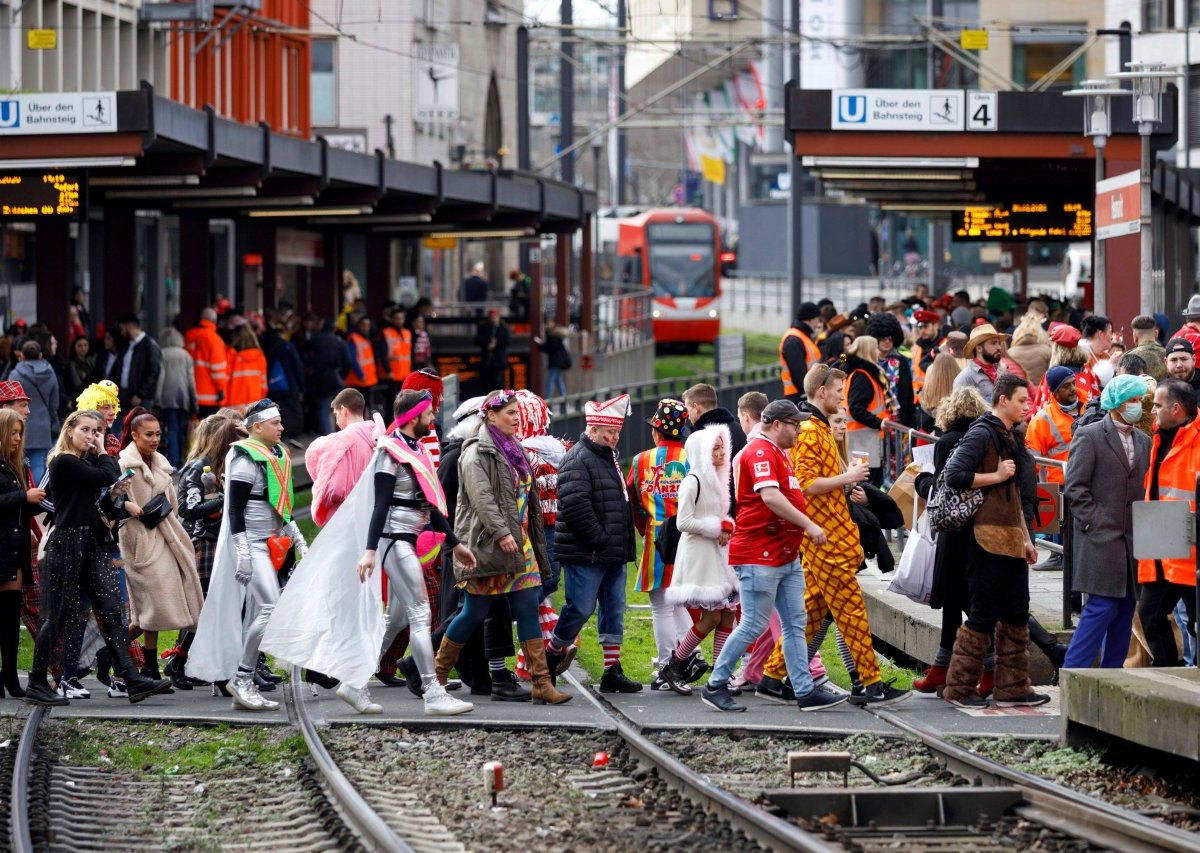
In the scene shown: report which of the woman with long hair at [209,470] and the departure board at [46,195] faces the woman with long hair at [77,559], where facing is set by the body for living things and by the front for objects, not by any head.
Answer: the departure board

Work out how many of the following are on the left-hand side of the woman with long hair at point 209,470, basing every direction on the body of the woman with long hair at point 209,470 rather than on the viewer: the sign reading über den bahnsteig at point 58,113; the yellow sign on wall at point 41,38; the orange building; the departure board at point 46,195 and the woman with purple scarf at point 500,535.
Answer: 4

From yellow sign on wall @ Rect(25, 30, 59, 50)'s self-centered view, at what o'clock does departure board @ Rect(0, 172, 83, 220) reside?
The departure board is roughly at 12 o'clock from the yellow sign on wall.

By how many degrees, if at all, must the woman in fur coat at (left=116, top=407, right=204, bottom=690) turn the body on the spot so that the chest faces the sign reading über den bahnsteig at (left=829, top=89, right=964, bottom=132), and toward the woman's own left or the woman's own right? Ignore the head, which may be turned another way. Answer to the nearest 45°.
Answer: approximately 90° to the woman's own left

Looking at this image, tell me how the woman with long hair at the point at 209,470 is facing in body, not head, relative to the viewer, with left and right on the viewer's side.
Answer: facing to the right of the viewer

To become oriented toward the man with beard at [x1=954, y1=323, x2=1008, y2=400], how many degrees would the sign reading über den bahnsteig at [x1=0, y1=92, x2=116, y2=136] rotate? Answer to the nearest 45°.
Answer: approximately 45° to its left

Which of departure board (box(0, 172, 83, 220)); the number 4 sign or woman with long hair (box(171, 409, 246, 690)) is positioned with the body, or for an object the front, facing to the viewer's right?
the woman with long hair

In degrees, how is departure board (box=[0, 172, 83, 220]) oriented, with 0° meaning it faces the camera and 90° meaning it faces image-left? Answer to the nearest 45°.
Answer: approximately 0°
